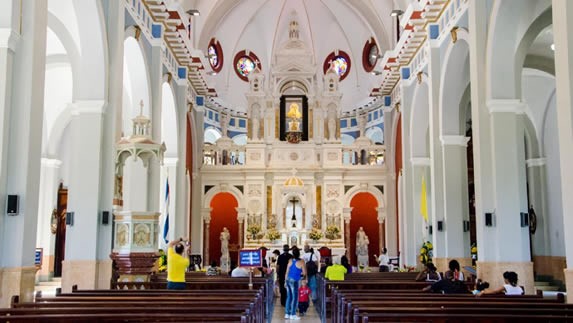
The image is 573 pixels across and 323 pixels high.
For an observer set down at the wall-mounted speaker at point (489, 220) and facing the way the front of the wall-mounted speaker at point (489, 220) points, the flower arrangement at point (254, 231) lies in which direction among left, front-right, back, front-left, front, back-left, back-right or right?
back-right

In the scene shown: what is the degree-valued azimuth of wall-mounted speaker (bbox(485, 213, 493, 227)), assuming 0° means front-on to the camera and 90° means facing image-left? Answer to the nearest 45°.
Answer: approximately 0°

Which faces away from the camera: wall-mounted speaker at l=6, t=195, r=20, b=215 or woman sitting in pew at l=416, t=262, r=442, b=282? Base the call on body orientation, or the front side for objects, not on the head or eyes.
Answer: the woman sitting in pew

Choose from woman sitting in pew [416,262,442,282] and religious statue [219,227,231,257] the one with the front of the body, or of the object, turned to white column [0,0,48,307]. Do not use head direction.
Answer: the religious statue

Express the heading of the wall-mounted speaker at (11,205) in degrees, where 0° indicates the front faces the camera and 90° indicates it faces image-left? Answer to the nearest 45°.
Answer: approximately 0°

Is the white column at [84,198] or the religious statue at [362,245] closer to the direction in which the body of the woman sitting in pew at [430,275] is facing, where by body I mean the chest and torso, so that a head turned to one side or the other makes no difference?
the religious statue

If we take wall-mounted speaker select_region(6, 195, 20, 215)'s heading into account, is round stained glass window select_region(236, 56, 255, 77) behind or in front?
behind
